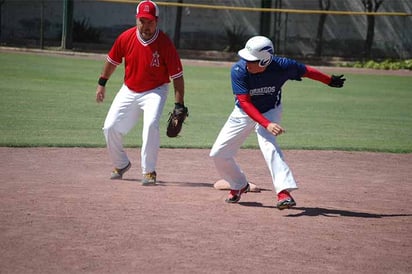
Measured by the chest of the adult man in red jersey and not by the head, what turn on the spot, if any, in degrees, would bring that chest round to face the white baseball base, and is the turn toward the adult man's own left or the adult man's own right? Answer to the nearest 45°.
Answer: approximately 45° to the adult man's own left

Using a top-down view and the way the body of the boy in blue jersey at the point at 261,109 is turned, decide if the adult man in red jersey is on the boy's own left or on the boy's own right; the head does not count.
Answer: on the boy's own right

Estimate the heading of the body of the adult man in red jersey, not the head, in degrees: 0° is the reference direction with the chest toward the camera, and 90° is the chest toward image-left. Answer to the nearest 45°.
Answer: approximately 0°

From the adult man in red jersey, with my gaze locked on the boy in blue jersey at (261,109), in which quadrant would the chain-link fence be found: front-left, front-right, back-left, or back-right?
back-left

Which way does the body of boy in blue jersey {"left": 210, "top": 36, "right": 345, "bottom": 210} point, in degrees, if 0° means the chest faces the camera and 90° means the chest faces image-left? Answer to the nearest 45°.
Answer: approximately 0°

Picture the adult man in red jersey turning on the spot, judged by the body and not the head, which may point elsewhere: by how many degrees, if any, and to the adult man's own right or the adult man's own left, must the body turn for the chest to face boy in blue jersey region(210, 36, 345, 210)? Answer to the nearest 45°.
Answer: approximately 45° to the adult man's own left

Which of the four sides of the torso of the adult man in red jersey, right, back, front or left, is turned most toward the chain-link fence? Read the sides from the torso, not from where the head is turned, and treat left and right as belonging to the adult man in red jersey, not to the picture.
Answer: back

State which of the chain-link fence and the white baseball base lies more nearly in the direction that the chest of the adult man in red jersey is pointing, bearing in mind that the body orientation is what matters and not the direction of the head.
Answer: the white baseball base

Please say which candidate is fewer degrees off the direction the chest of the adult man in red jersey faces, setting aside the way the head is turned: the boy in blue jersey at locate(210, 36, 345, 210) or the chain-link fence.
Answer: the boy in blue jersey

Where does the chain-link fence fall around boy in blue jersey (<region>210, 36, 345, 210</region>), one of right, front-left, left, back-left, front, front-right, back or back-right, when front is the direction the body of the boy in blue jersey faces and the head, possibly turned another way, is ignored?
back
